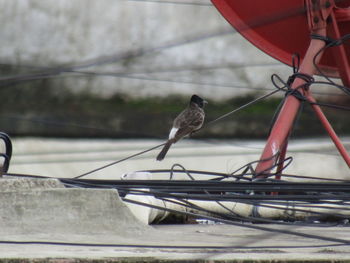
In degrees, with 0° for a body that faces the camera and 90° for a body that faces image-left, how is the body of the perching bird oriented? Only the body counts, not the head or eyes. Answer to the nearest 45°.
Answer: approximately 225°

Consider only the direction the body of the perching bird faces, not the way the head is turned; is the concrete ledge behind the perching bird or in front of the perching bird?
behind

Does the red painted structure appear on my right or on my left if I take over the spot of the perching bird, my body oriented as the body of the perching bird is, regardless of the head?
on my right
